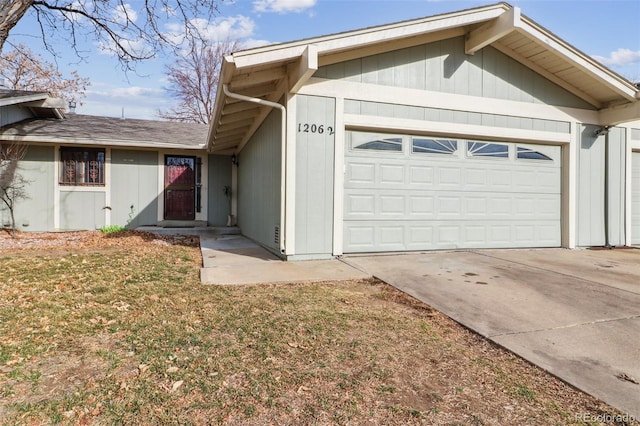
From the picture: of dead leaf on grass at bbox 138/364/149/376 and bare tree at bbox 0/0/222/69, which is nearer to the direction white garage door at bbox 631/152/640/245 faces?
the dead leaf on grass

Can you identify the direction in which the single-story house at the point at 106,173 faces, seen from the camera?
facing the viewer

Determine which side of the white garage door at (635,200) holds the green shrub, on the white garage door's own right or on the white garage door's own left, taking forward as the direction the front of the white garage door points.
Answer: on the white garage door's own right

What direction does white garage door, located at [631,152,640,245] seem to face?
toward the camera

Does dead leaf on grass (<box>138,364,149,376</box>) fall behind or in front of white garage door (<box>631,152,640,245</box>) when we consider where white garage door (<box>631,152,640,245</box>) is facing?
in front

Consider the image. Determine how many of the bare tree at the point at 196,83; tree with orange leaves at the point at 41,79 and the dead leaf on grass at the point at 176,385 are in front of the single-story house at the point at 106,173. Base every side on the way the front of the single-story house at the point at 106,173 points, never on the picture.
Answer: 1

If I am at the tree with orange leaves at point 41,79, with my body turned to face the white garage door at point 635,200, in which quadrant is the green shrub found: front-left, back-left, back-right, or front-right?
front-right

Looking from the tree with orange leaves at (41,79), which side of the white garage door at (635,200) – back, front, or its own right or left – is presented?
right

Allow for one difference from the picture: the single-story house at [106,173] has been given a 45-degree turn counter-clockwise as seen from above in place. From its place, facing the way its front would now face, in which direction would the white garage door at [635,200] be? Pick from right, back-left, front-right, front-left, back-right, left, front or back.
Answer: front

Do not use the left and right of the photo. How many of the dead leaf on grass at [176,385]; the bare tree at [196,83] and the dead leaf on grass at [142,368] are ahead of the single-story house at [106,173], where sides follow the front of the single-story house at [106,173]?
2

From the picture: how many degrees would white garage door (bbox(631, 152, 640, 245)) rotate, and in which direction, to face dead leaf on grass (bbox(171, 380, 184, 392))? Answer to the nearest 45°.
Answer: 0° — it already faces it
